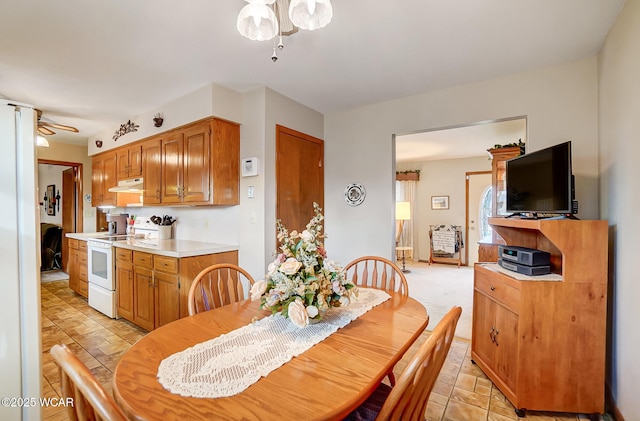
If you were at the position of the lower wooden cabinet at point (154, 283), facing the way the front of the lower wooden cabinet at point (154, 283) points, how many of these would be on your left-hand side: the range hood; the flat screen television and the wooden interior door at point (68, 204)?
1

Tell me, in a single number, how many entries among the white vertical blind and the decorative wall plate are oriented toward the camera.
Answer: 1

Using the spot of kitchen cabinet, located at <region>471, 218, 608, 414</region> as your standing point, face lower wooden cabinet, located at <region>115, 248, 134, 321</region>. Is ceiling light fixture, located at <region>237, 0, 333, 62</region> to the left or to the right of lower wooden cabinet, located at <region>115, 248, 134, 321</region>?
left

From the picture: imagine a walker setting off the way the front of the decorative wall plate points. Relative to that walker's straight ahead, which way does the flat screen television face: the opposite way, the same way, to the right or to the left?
to the right

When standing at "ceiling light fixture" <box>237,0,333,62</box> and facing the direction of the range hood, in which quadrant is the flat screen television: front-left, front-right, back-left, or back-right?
back-right

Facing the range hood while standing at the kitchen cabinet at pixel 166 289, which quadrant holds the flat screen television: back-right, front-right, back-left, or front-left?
back-right

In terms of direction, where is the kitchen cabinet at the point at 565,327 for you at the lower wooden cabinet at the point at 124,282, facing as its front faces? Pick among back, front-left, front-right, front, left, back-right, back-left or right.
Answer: left

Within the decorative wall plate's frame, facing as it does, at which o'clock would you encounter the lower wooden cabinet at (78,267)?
The lower wooden cabinet is roughly at 3 o'clock from the decorative wall plate.
